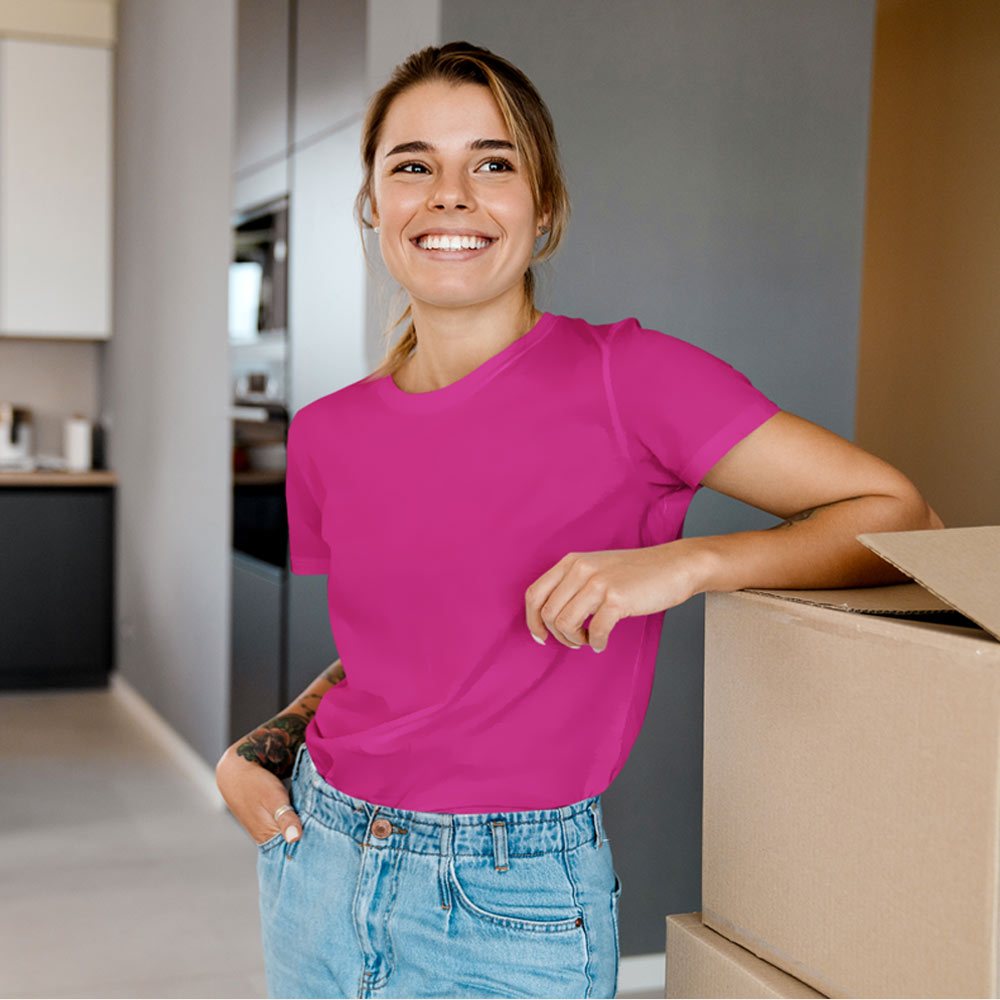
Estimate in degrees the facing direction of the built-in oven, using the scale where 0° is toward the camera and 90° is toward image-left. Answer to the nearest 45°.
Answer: approximately 90°

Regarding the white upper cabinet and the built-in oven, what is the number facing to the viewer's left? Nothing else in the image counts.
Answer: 1

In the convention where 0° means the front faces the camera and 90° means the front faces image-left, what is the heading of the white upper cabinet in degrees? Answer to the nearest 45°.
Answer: approximately 0°

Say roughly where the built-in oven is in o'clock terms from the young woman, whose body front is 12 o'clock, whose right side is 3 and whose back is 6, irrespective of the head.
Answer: The built-in oven is roughly at 4 o'clock from the young woman.

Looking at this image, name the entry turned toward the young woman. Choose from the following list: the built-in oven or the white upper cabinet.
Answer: the white upper cabinet

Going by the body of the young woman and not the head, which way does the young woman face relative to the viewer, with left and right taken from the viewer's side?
facing the viewer and to the left of the viewer

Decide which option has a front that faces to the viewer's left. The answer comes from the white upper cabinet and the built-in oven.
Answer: the built-in oven

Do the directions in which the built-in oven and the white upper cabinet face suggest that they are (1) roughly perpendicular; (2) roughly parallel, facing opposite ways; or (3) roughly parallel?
roughly perpendicular

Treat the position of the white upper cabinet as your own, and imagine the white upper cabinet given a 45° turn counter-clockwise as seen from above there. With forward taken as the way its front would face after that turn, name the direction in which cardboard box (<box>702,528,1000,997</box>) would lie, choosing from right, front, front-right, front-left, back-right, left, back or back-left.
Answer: front-right

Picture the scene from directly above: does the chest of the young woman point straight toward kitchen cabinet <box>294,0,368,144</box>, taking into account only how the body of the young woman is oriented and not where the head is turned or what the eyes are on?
no

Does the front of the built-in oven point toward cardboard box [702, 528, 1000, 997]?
no
